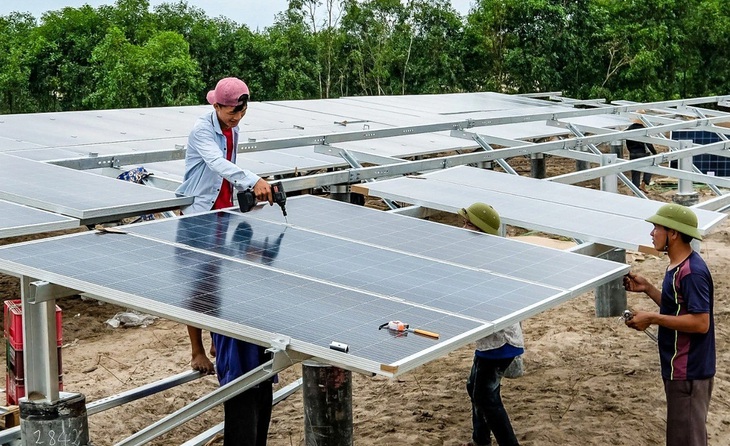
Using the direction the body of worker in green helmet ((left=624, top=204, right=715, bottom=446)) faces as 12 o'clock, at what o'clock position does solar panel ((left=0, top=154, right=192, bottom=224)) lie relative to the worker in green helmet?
The solar panel is roughly at 12 o'clock from the worker in green helmet.

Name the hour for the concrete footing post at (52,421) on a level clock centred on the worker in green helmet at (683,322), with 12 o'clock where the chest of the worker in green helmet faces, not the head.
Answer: The concrete footing post is roughly at 11 o'clock from the worker in green helmet.

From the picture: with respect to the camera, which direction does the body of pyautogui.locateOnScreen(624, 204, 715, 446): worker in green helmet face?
to the viewer's left

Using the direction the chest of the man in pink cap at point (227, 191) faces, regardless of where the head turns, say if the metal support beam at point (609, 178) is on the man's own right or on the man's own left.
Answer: on the man's own left

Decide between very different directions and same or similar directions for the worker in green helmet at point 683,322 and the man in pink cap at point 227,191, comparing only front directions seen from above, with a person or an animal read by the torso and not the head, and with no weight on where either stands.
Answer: very different directions

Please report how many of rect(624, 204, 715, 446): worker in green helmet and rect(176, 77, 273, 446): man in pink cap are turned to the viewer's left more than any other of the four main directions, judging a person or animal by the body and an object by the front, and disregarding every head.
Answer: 1

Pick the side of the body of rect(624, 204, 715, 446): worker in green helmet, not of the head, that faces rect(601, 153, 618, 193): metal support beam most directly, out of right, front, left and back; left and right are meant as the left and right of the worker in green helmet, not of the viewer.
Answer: right

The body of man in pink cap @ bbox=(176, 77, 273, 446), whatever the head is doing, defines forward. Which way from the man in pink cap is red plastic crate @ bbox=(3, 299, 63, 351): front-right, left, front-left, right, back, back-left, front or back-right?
back-right

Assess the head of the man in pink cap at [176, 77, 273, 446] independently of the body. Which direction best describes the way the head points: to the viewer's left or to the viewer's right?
to the viewer's right

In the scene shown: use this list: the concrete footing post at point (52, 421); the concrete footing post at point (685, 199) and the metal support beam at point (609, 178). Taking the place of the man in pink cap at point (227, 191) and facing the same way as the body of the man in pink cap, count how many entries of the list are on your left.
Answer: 2

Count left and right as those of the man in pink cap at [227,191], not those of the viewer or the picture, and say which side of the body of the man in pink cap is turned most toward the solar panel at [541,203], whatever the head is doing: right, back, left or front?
left

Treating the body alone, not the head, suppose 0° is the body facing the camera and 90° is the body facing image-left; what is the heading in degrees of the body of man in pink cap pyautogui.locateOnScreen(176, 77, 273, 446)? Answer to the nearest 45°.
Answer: approximately 315°

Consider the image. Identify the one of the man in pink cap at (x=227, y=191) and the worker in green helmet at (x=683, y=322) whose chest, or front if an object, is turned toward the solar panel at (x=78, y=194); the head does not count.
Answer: the worker in green helmet
